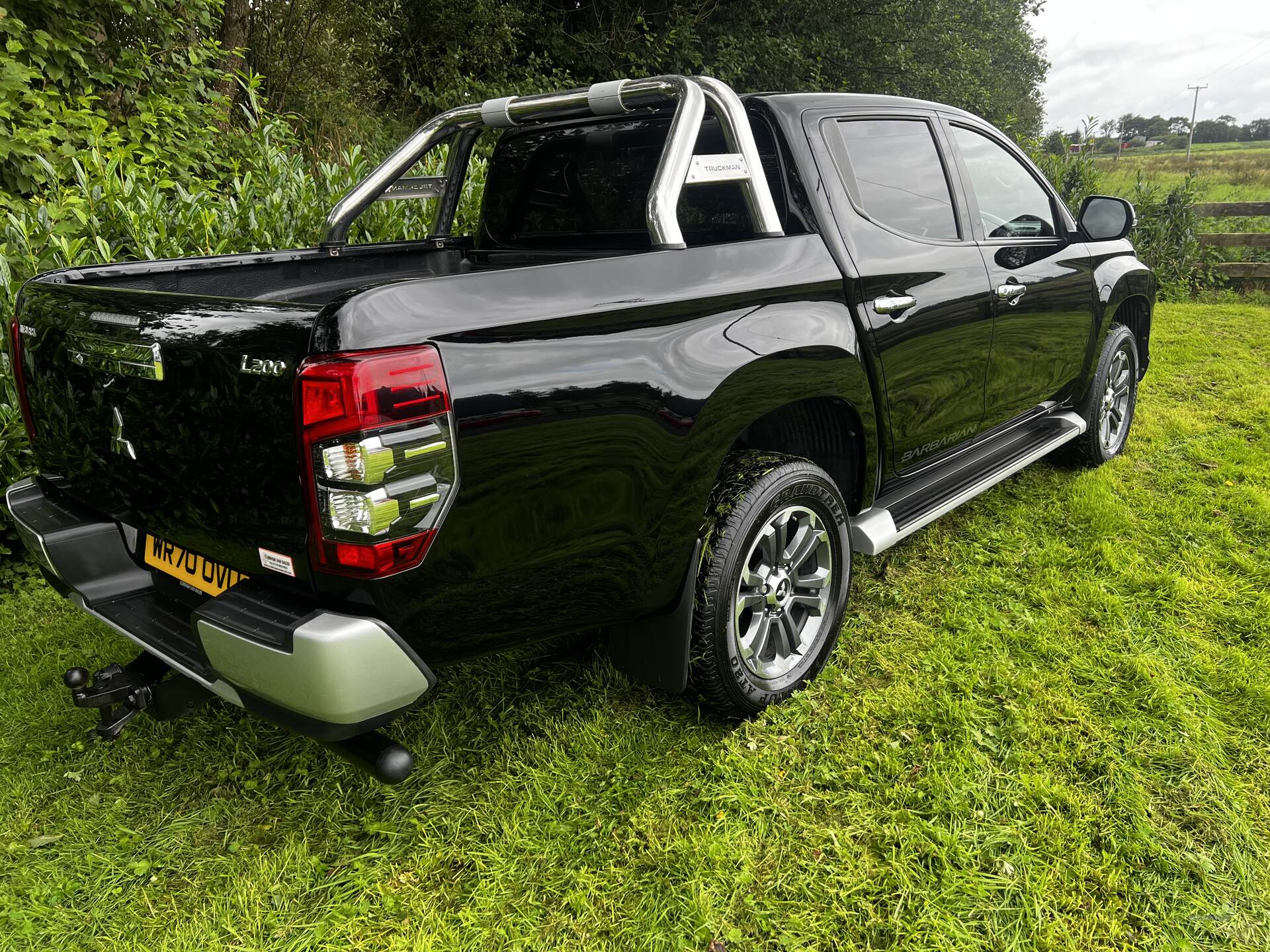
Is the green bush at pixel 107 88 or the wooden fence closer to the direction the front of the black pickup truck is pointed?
the wooden fence

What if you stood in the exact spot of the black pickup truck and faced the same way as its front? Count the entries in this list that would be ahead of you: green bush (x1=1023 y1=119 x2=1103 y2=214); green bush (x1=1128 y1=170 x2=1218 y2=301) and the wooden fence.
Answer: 3

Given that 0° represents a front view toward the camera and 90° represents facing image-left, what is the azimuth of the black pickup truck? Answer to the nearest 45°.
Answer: approximately 225°

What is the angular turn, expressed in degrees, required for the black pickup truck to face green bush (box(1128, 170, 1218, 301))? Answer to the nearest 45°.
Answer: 0° — it already faces it

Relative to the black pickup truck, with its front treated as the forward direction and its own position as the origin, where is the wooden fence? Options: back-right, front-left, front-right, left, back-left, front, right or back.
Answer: front

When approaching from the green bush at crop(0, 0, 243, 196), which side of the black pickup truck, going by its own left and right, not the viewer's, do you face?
left

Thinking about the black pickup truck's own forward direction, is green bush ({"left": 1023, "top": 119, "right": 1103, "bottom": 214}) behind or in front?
in front

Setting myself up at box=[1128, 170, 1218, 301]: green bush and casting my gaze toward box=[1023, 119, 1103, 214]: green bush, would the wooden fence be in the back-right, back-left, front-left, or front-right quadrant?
back-right

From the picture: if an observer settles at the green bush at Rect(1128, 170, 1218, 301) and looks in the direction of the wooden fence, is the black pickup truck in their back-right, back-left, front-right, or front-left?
back-right
